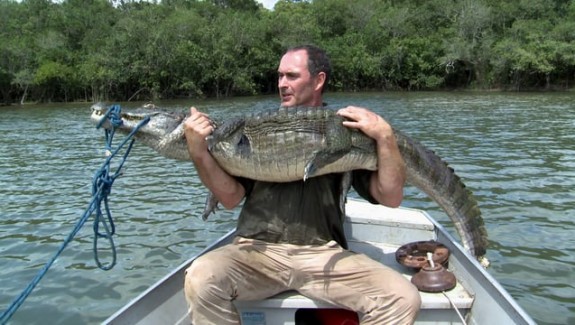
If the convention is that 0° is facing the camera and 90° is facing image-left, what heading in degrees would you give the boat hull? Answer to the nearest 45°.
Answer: approximately 180°

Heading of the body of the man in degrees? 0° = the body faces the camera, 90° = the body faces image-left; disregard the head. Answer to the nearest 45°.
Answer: approximately 0°
